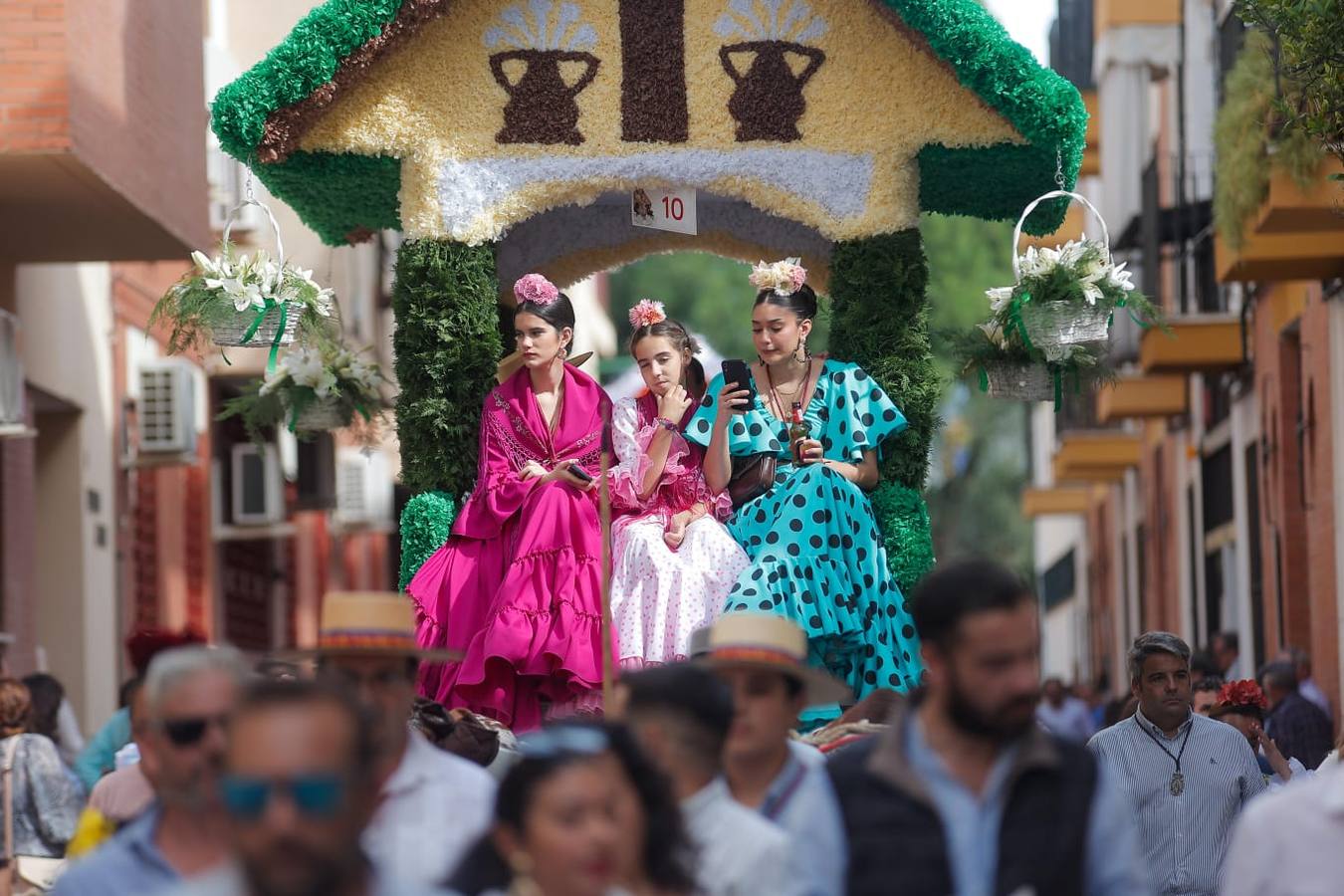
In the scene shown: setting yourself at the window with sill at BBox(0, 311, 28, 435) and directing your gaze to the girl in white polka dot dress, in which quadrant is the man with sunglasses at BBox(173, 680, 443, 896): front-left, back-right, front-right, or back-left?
front-right

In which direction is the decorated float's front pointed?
toward the camera

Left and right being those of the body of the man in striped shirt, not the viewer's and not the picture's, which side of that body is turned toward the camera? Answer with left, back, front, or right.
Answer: front

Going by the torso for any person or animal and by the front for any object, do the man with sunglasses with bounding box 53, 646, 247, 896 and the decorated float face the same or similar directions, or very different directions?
same or similar directions

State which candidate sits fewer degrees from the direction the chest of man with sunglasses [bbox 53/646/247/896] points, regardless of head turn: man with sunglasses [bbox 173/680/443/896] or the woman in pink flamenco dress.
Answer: the man with sunglasses

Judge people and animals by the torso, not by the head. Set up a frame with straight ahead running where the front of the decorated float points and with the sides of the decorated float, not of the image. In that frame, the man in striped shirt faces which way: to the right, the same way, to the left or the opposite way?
the same way

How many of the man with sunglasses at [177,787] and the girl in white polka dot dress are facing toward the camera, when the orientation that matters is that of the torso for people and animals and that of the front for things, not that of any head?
2

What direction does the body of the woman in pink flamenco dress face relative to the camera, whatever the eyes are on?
toward the camera

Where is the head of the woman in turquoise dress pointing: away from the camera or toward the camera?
toward the camera

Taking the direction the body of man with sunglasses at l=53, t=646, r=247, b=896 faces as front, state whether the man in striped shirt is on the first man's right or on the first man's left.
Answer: on the first man's left

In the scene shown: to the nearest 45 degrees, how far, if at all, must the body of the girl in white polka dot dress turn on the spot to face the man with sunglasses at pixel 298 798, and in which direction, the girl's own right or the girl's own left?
0° — they already face them

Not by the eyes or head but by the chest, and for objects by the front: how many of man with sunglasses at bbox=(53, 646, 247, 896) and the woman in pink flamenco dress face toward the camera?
2

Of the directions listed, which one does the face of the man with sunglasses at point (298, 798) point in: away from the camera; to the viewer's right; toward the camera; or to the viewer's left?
toward the camera

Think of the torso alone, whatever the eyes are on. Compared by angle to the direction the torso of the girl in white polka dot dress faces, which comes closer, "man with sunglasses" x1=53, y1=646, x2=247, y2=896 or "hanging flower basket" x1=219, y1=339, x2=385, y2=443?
the man with sunglasses
